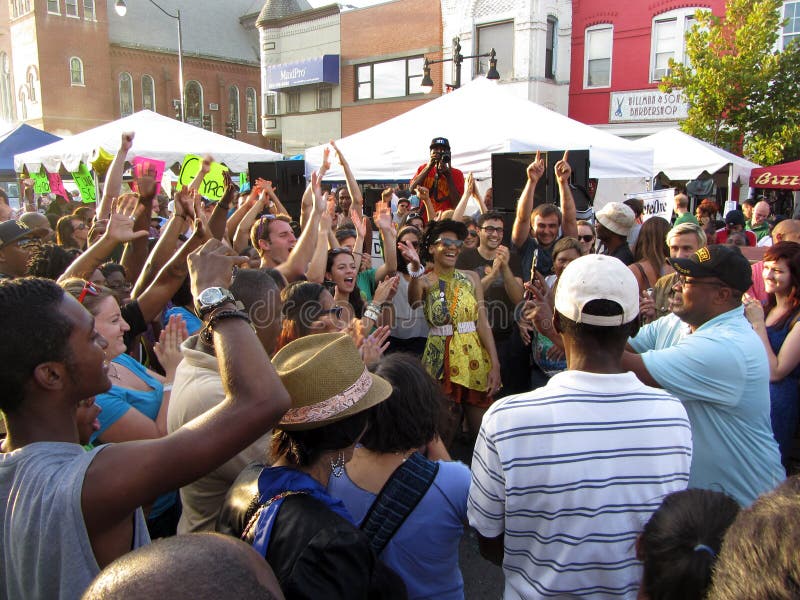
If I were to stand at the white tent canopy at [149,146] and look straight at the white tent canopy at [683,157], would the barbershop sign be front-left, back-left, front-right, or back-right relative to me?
front-left

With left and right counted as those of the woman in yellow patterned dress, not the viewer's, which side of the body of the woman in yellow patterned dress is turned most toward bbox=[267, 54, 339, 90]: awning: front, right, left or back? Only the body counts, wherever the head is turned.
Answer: back

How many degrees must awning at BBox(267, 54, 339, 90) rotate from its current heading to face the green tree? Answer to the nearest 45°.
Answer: approximately 90° to its left

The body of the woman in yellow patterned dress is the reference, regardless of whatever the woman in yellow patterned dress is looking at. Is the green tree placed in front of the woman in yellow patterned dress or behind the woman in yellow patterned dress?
behind

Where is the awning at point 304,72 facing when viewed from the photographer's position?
facing the viewer and to the left of the viewer

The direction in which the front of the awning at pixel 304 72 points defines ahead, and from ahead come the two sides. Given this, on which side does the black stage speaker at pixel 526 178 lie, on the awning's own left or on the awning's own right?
on the awning's own left

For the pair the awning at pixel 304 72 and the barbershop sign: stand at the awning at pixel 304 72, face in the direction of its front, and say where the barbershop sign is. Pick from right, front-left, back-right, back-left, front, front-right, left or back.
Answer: left

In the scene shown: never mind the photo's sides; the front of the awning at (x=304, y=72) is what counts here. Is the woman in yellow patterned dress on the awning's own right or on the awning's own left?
on the awning's own left

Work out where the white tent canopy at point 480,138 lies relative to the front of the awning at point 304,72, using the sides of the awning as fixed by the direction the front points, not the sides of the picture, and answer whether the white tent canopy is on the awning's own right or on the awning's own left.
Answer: on the awning's own left

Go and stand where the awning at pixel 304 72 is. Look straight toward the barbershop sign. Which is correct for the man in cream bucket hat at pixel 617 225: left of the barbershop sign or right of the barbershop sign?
right

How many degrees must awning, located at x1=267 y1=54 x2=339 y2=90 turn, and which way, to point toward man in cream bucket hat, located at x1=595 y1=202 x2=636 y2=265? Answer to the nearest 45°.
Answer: approximately 45° to its left

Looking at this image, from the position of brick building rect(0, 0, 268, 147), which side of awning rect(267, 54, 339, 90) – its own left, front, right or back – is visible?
right

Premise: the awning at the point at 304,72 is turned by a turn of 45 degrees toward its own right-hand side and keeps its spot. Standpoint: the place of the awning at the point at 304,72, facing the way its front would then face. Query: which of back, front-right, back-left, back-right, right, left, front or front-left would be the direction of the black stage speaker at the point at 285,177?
left

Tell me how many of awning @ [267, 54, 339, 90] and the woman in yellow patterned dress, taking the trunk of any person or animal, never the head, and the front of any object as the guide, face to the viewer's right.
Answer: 0

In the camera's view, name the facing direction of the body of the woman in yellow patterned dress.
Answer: toward the camera
